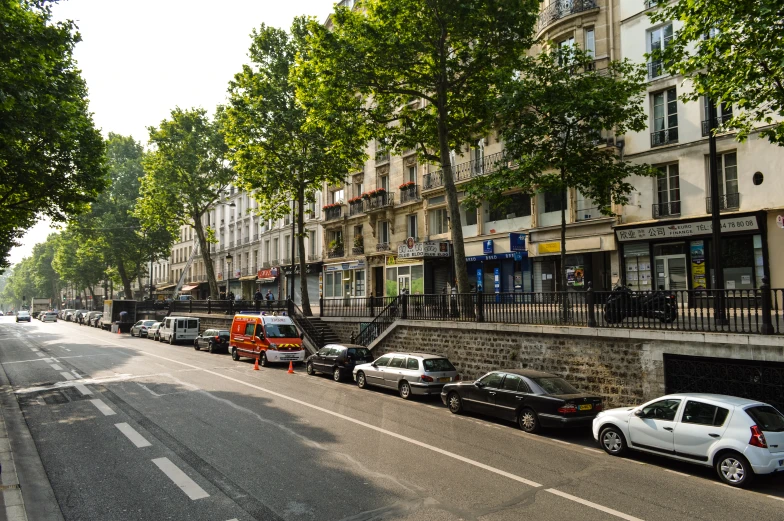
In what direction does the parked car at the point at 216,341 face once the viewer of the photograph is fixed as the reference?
facing away from the viewer and to the left of the viewer

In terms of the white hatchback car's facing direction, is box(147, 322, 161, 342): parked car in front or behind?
in front

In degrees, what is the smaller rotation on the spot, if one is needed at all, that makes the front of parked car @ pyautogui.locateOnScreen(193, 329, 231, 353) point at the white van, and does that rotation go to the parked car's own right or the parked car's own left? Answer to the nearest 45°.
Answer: approximately 45° to the parked car's own right

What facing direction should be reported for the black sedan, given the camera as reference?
facing away from the viewer and to the left of the viewer

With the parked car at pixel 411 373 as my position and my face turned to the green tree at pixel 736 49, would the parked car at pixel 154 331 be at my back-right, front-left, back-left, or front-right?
back-left

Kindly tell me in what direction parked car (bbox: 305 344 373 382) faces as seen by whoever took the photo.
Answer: facing away from the viewer and to the left of the viewer

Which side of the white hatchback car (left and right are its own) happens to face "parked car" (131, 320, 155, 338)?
front

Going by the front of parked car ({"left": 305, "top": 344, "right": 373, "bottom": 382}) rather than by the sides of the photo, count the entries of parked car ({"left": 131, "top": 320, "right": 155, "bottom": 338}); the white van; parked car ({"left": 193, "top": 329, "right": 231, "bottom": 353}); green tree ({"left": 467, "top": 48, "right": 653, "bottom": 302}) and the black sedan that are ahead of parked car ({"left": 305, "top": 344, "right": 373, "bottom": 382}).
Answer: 3

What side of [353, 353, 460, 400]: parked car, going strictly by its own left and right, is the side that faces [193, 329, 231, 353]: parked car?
front
